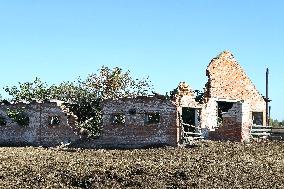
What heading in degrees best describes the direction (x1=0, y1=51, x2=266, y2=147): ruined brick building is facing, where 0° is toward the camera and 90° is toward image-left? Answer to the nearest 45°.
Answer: approximately 315°
